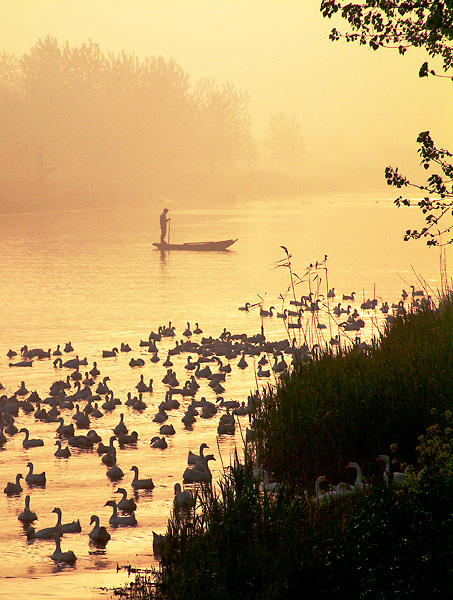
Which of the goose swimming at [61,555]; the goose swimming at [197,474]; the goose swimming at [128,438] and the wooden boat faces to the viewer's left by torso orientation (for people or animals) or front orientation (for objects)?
the goose swimming at [61,555]

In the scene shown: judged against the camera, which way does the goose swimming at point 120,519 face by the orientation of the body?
to the viewer's left

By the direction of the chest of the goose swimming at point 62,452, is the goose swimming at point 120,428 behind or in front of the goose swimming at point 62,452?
behind

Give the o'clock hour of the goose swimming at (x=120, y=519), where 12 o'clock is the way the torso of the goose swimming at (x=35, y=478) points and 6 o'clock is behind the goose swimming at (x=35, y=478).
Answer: the goose swimming at (x=120, y=519) is roughly at 8 o'clock from the goose swimming at (x=35, y=478).

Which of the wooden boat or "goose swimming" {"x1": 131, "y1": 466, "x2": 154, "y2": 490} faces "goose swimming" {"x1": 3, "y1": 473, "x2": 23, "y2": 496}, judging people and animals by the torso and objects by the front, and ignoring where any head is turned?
"goose swimming" {"x1": 131, "y1": 466, "x2": 154, "y2": 490}

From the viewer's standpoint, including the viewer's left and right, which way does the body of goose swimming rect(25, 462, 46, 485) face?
facing to the left of the viewer

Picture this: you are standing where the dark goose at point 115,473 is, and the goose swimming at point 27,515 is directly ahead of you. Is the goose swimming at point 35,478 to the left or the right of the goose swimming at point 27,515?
right

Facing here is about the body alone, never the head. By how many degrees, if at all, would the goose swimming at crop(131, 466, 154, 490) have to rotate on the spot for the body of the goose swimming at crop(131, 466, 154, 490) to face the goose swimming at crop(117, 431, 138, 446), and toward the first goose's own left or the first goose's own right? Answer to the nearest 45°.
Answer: approximately 90° to the first goose's own right

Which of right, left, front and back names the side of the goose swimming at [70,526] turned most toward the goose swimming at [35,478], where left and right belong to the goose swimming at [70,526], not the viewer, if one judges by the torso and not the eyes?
right

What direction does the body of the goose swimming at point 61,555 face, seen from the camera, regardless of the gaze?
to the viewer's left

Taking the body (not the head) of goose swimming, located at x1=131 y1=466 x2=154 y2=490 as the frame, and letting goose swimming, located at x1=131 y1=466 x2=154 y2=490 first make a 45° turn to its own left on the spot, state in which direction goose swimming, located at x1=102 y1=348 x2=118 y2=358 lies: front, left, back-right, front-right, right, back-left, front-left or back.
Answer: back-right

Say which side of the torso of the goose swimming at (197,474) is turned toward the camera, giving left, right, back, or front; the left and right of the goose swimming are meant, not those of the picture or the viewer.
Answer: right

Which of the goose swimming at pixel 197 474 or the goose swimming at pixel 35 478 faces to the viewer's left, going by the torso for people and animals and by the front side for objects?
the goose swimming at pixel 35 478

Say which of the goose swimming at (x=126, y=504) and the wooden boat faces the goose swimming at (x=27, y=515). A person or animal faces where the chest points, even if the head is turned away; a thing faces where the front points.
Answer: the goose swimming at (x=126, y=504)

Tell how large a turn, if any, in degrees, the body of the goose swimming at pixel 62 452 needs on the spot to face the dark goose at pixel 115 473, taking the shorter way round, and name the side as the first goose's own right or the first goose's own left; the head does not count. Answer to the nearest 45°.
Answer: approximately 135° to the first goose's own left
